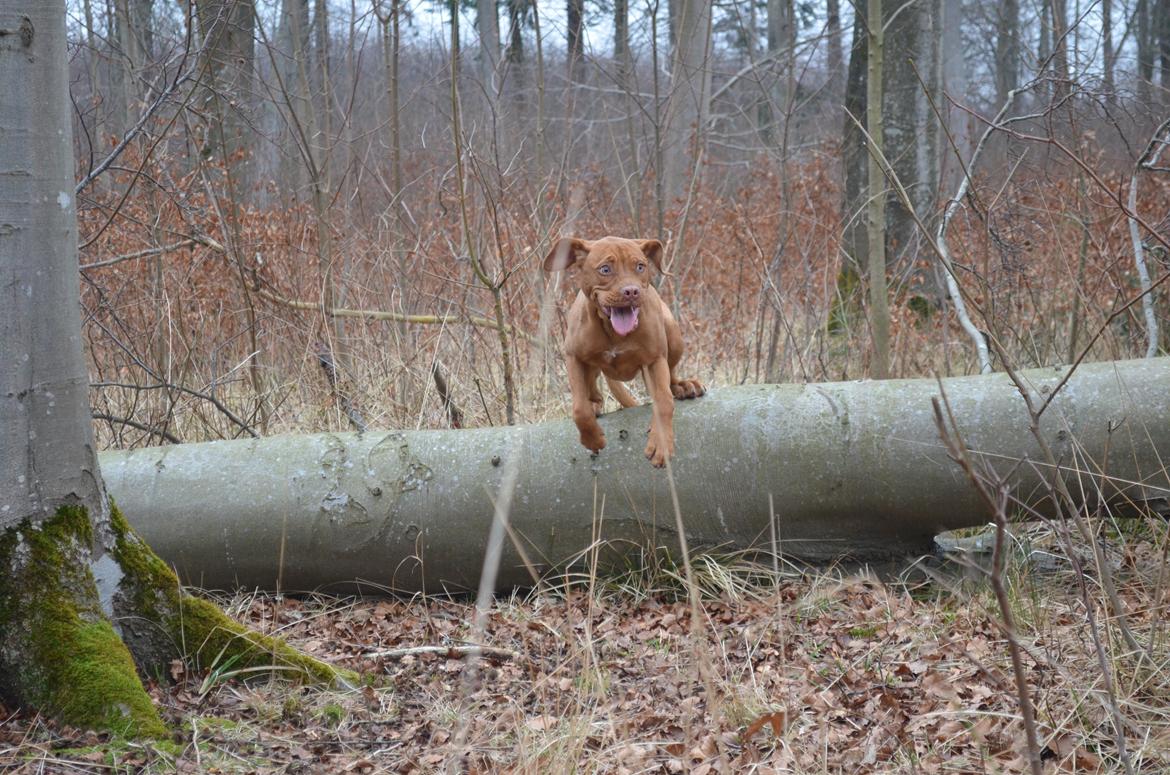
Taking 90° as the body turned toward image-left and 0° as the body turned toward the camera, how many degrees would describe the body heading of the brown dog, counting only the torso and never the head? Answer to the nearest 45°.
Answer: approximately 0°

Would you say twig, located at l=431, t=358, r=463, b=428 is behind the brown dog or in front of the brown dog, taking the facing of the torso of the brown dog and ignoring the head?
behind

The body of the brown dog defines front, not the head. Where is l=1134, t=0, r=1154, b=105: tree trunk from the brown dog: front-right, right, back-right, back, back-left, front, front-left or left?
back-left

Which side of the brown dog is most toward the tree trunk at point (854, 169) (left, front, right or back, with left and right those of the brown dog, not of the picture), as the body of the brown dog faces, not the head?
back

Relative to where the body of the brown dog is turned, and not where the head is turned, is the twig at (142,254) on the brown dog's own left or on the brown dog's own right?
on the brown dog's own right

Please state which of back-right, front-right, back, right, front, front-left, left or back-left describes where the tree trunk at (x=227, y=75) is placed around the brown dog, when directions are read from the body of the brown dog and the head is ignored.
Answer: back-right

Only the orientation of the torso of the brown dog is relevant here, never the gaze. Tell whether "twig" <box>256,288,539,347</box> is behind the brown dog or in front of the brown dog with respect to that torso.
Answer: behind

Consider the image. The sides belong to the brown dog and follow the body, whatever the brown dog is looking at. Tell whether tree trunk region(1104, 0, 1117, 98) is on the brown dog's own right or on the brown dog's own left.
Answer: on the brown dog's own left
